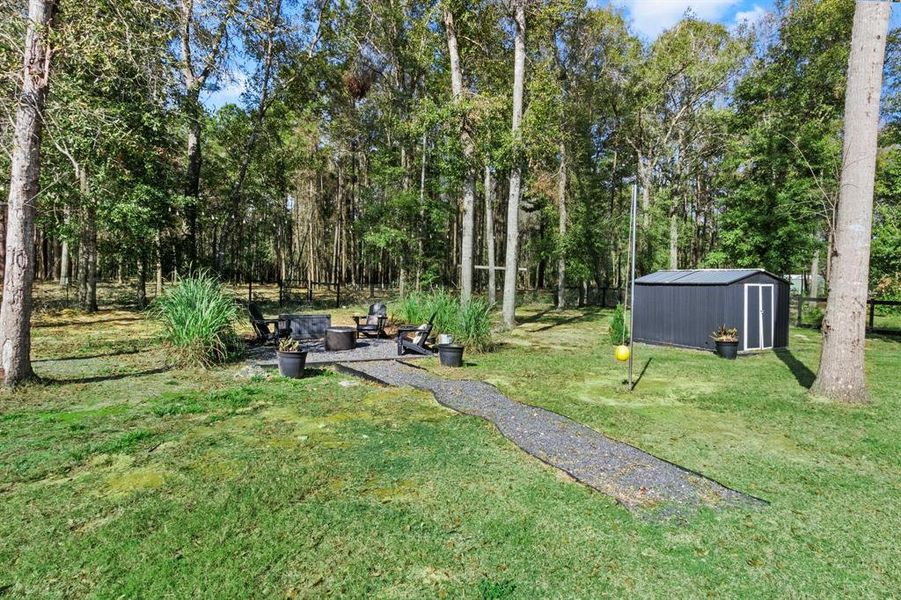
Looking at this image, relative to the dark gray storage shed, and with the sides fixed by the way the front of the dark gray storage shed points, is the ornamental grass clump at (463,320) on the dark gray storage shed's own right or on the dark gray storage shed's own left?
on the dark gray storage shed's own right

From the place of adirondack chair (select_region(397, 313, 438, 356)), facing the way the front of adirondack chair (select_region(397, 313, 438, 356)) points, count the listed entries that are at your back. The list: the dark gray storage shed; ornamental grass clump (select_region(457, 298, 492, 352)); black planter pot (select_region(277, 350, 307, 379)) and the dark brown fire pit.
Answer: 2

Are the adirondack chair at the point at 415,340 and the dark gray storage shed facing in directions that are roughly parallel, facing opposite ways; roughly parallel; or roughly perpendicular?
roughly perpendicular

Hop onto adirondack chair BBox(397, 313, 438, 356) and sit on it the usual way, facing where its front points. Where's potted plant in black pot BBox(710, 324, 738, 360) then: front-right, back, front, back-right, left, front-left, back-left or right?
back

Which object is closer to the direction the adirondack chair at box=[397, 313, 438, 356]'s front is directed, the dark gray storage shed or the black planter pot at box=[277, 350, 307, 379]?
the black planter pot

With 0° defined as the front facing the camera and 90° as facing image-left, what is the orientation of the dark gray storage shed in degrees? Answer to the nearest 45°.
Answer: approximately 315°

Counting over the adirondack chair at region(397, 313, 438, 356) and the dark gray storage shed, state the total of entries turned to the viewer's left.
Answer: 1

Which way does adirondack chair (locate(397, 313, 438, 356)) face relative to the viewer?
to the viewer's left

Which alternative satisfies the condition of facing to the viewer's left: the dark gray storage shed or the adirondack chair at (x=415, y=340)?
the adirondack chair

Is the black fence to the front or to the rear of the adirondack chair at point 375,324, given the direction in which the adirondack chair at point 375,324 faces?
to the rear

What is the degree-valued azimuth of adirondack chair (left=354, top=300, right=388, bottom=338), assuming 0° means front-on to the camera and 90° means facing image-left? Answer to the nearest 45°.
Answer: approximately 45°
